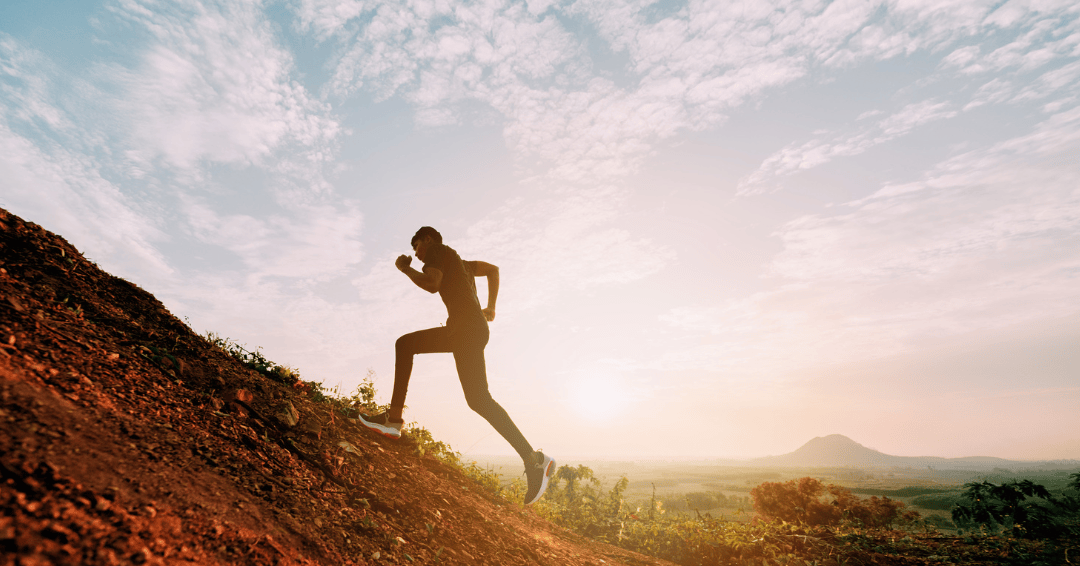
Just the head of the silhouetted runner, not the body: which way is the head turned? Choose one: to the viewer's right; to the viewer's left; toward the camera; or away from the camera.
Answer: to the viewer's left

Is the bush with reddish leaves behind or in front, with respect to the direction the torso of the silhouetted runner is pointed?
behind

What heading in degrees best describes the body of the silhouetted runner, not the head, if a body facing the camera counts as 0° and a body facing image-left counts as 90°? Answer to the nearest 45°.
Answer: approximately 90°
